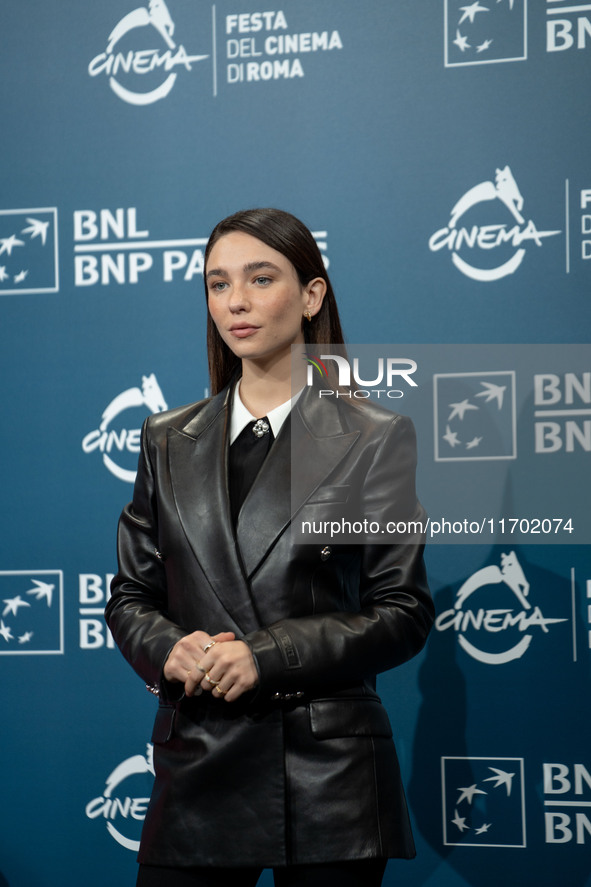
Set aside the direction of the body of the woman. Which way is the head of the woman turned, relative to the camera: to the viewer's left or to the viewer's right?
to the viewer's left

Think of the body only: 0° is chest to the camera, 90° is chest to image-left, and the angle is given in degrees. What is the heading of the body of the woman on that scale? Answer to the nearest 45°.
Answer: approximately 45°
